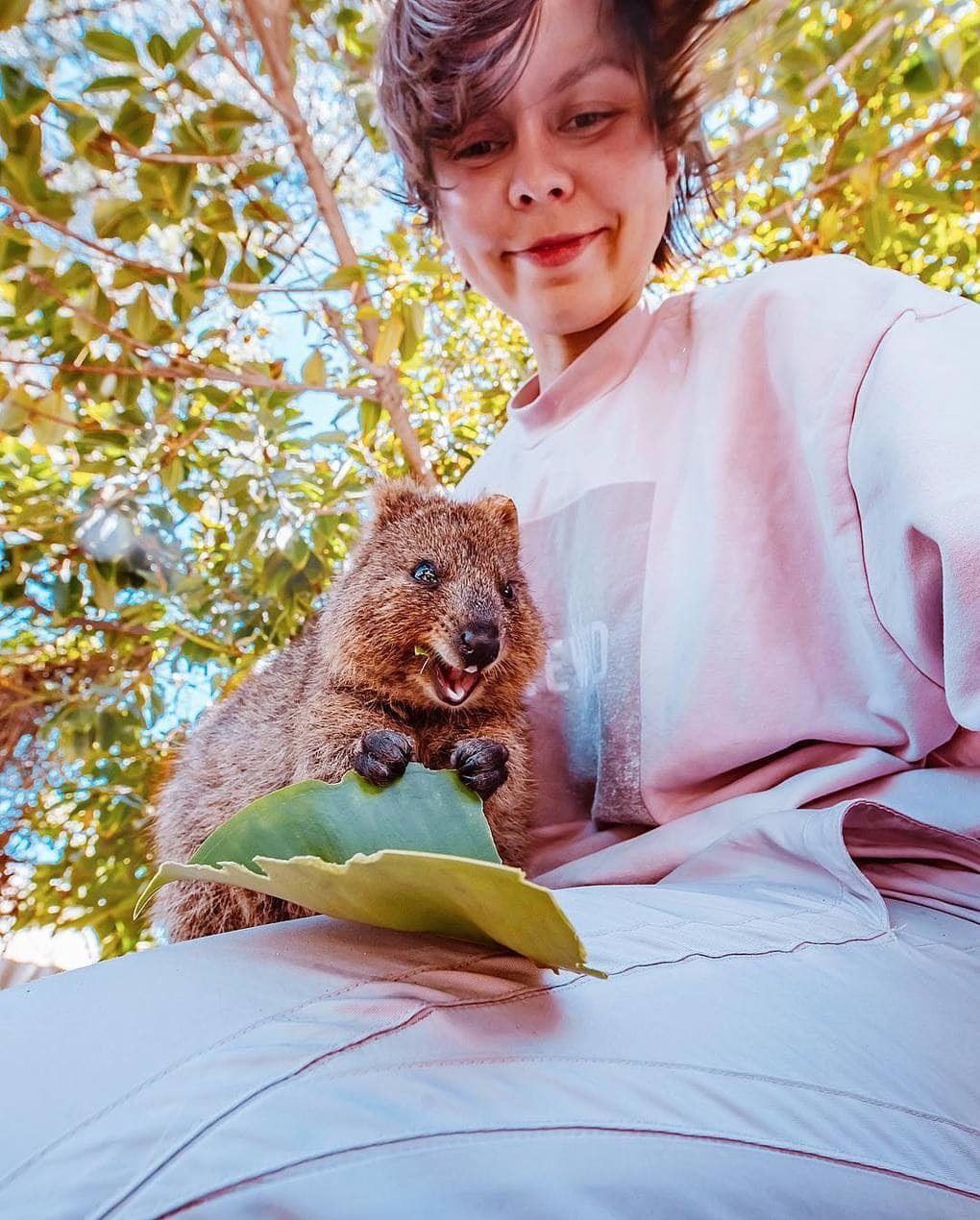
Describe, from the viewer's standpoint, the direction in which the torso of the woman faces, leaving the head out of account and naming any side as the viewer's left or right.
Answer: facing the viewer and to the left of the viewer
